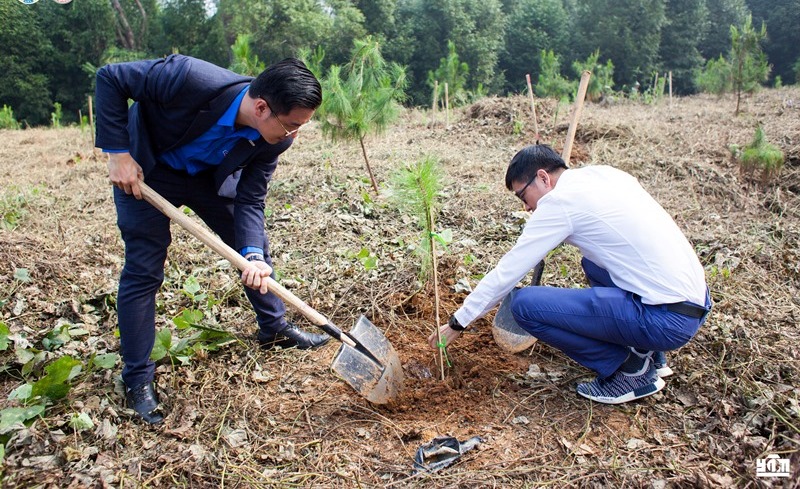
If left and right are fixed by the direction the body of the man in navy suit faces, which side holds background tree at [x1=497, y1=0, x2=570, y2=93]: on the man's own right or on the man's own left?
on the man's own left

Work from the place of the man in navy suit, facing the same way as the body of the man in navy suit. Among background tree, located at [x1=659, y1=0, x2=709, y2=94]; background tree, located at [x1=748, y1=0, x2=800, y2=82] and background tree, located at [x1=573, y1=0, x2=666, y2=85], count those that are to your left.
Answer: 3

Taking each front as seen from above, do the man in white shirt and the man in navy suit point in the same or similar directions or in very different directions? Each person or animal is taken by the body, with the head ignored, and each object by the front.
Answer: very different directions

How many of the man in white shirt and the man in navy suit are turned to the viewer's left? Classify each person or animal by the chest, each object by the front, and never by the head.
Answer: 1

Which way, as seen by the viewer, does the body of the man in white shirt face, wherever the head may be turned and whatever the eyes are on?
to the viewer's left

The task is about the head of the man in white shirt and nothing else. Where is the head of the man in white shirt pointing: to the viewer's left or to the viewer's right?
to the viewer's left

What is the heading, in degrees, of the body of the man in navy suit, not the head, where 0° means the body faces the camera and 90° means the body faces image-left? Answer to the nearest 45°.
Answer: approximately 315°

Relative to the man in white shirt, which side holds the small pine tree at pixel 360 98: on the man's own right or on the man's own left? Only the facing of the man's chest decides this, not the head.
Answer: on the man's own right

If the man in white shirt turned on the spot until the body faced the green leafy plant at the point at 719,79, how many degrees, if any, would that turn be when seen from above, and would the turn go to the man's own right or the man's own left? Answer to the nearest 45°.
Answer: approximately 90° to the man's own right

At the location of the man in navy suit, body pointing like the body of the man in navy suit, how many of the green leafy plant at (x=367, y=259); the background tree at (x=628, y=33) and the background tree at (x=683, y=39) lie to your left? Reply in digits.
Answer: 3

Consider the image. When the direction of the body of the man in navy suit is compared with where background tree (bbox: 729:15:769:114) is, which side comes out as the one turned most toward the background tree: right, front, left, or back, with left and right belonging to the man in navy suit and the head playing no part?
left
